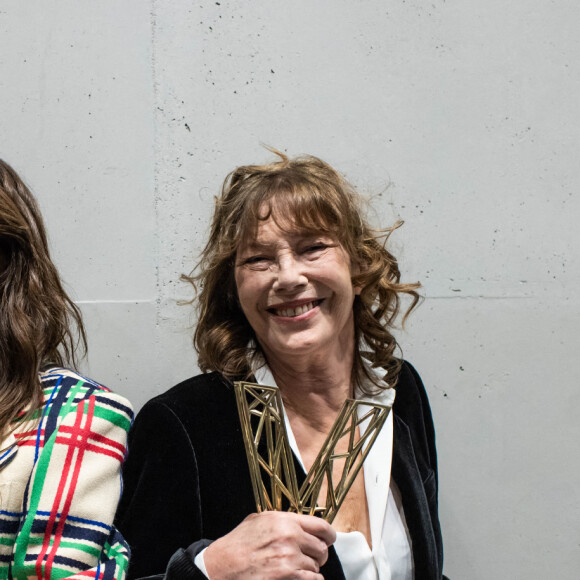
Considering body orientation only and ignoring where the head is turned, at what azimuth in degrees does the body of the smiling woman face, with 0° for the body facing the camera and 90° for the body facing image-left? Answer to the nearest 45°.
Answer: approximately 315°
